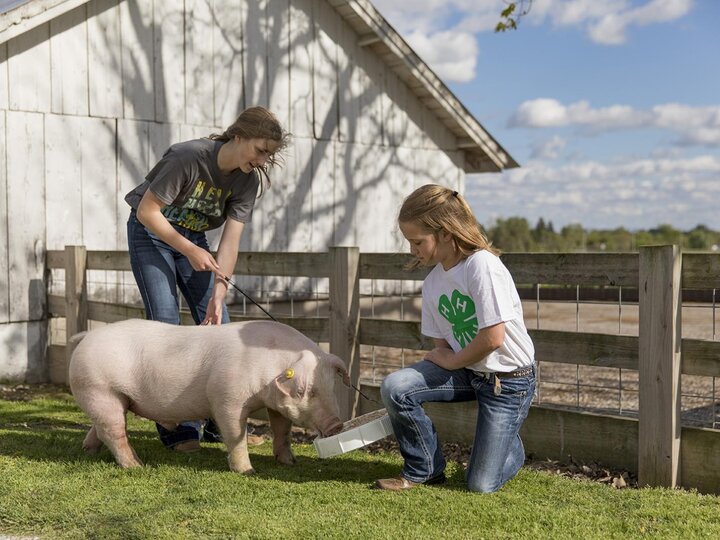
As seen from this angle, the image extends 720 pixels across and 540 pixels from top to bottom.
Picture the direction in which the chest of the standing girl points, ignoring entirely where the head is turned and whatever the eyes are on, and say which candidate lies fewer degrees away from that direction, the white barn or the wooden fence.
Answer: the wooden fence

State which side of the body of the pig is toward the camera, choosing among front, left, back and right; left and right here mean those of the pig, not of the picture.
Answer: right

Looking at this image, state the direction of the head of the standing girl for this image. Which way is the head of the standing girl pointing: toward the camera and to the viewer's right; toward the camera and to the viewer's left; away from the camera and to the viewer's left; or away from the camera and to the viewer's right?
toward the camera and to the viewer's right

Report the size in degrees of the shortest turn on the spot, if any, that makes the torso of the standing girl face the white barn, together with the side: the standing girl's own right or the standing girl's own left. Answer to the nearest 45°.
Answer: approximately 135° to the standing girl's own left

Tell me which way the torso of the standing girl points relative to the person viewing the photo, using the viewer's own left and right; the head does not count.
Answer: facing the viewer and to the right of the viewer

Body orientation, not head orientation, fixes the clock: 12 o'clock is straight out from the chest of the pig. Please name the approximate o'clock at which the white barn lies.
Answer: The white barn is roughly at 9 o'clock from the pig.

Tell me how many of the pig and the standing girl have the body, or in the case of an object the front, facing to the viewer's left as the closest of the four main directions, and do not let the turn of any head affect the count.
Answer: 0
